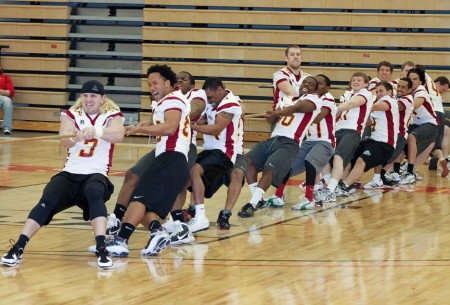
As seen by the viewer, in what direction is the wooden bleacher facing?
toward the camera
